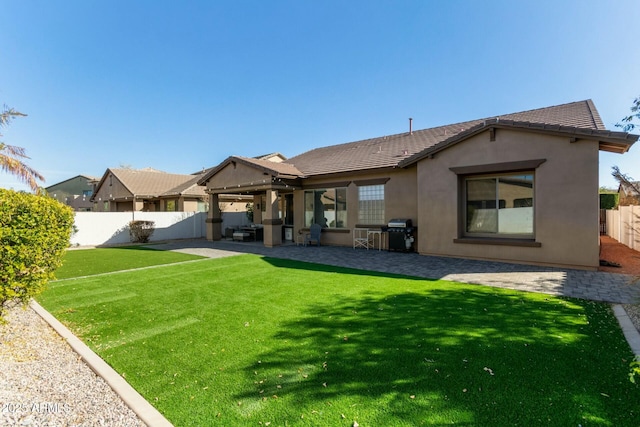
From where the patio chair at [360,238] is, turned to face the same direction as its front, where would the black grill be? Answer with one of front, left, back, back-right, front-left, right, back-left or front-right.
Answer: front-left

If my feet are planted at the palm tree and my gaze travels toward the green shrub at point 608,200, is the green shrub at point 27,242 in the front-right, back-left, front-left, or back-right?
front-right

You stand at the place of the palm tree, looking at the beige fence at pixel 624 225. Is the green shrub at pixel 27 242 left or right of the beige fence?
right

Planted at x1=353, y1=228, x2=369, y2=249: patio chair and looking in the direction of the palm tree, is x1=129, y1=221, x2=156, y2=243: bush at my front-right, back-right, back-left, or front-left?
front-right

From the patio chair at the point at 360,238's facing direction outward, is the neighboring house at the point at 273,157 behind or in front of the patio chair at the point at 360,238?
behind

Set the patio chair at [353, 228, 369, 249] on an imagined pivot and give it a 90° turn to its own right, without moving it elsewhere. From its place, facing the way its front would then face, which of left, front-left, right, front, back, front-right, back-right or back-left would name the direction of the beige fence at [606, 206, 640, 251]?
back

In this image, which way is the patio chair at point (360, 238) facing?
toward the camera

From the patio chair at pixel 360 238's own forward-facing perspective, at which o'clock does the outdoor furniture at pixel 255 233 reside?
The outdoor furniture is roughly at 4 o'clock from the patio chair.

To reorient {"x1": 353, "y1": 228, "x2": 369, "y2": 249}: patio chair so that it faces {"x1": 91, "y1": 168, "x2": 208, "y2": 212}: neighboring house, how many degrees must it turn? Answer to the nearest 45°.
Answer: approximately 135° to its right

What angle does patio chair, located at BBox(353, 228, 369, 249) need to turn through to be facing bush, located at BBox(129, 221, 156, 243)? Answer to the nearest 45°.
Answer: approximately 90° to its right

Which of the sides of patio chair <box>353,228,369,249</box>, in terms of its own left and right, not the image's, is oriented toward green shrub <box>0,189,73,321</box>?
front
